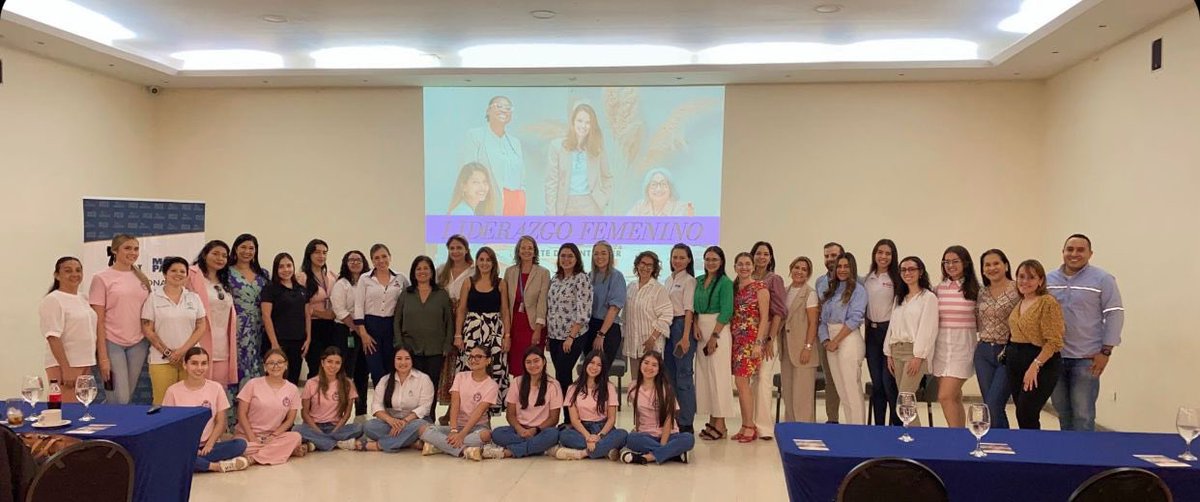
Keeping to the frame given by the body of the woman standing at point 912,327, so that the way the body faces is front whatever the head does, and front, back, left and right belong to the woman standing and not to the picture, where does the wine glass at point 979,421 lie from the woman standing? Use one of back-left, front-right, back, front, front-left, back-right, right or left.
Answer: front-left

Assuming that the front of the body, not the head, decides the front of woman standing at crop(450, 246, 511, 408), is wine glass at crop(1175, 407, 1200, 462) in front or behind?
in front

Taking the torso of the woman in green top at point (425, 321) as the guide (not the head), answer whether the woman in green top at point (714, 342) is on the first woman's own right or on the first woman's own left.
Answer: on the first woman's own left

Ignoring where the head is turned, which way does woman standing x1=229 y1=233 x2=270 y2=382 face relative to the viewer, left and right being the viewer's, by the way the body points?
facing the viewer

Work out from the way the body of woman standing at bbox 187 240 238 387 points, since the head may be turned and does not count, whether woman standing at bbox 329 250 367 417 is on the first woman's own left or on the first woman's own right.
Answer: on the first woman's own left

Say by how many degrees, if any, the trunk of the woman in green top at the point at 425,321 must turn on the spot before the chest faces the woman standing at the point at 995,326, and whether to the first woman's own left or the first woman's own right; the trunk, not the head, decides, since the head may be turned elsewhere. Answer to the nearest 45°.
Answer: approximately 45° to the first woman's own left

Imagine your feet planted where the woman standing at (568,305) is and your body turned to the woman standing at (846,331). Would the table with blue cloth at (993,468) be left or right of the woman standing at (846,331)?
right

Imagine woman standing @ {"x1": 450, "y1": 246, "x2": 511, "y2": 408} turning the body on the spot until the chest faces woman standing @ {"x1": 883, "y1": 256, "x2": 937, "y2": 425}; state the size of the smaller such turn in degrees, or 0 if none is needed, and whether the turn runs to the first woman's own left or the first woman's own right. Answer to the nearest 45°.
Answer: approximately 45° to the first woman's own left
